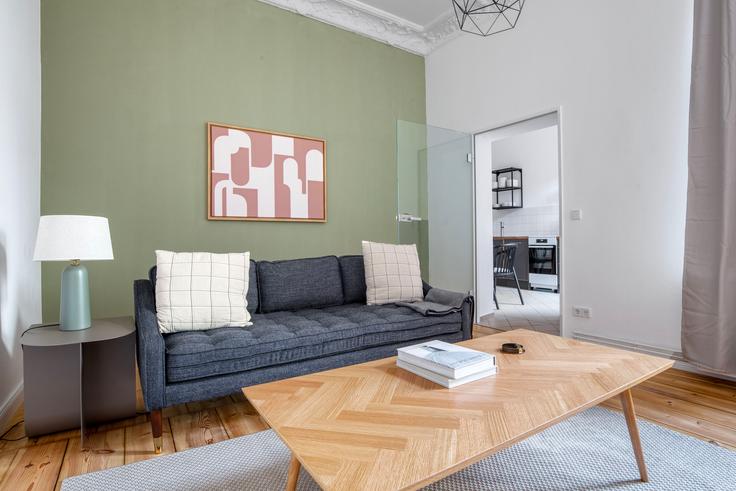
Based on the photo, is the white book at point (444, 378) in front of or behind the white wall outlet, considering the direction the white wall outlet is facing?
in front

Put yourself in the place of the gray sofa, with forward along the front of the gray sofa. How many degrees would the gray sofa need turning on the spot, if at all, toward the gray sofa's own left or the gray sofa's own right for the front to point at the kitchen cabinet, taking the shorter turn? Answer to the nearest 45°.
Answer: approximately 90° to the gray sofa's own left

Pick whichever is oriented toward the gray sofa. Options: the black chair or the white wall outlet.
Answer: the white wall outlet

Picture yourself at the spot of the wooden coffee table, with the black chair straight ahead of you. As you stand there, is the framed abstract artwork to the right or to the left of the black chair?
left

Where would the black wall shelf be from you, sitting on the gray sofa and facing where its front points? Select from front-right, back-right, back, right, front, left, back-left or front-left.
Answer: left

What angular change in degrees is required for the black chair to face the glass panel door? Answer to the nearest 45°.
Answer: approximately 90° to its left

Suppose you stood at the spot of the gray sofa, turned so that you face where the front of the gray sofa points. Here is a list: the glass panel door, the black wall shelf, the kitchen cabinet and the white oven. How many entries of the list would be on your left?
4

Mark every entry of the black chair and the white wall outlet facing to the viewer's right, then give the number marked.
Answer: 0

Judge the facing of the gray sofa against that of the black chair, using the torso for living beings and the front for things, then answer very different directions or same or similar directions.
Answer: very different directions

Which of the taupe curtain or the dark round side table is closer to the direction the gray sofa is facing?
the taupe curtain

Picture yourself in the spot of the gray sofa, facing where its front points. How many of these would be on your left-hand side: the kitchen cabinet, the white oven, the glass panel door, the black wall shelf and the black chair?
5

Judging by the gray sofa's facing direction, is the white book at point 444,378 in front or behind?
in front

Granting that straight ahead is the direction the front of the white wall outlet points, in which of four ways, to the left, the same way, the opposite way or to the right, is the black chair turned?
to the right

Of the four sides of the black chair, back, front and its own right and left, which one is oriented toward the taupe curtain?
back

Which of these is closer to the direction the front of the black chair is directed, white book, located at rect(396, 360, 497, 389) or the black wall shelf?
the black wall shelf

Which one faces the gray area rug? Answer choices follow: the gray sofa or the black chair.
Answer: the gray sofa

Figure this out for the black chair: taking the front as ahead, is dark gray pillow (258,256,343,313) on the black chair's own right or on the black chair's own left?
on the black chair's own left

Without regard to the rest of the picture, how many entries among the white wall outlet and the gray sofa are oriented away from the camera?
0
